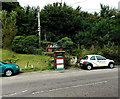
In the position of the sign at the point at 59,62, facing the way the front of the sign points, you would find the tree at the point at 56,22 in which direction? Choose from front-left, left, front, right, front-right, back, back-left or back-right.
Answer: back

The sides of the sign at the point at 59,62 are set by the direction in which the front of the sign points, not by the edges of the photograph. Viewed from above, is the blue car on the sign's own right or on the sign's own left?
on the sign's own right

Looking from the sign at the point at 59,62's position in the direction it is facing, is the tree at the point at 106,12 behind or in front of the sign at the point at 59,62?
behind

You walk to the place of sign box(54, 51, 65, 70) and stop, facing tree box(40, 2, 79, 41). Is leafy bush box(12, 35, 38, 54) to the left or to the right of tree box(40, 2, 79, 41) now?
left

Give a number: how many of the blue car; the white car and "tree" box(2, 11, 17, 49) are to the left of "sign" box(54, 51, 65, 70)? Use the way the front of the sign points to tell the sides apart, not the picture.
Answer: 1

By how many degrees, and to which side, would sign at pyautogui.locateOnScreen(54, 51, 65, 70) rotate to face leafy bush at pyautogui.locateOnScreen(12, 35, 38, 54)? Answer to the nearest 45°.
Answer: approximately 135° to its right

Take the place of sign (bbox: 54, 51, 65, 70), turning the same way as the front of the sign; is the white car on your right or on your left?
on your left

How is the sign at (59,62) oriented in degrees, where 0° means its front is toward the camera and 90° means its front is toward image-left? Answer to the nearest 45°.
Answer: approximately 0°

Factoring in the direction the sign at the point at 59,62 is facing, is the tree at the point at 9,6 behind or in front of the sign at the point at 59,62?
behind
